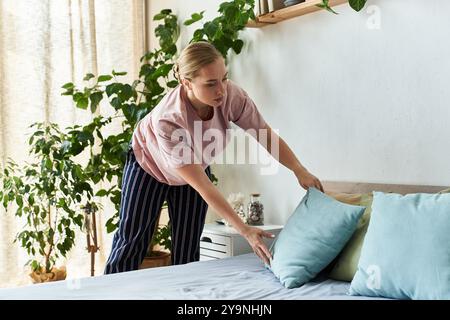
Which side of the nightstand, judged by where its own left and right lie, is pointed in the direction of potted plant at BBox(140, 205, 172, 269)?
right

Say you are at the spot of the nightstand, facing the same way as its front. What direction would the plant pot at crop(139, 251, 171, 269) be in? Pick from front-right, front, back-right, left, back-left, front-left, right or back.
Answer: right

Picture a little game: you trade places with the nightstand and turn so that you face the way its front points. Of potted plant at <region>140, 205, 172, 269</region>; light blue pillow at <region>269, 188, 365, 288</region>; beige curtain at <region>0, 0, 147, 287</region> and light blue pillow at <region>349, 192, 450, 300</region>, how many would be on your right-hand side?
2

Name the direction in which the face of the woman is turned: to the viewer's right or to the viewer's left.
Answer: to the viewer's right

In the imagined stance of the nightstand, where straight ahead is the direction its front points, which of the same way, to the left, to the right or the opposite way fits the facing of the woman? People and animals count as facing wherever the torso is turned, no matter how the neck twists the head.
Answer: to the left

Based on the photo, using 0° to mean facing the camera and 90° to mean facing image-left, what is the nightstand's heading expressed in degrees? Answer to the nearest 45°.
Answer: approximately 45°

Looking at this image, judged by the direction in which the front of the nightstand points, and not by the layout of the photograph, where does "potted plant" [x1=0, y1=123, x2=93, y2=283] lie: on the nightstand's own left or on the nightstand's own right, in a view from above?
on the nightstand's own right
